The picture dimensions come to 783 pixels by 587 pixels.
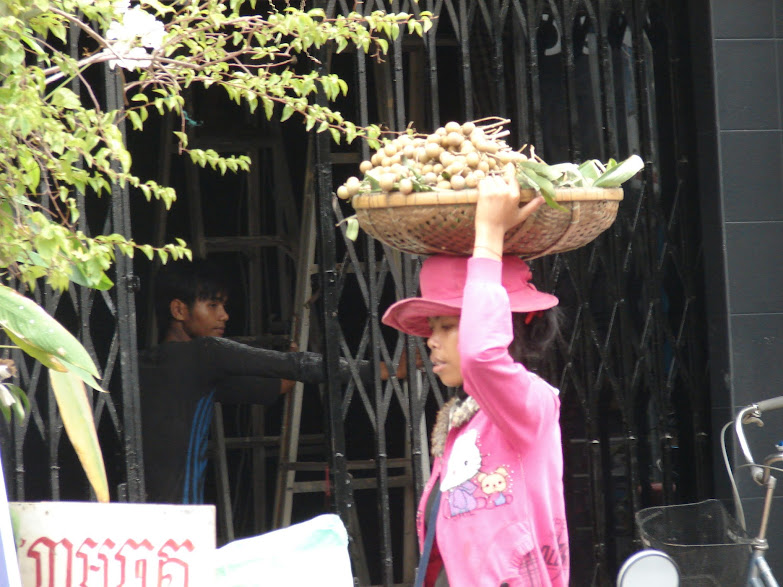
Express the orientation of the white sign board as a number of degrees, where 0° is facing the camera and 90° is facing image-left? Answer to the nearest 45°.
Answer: approximately 0°

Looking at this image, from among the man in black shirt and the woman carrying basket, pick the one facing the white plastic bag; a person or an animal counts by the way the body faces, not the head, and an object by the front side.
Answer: the woman carrying basket

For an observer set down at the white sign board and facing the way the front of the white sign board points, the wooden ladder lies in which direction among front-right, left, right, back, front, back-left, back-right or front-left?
back

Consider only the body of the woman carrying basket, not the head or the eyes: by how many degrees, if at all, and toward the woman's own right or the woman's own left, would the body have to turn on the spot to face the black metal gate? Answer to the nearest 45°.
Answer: approximately 135° to the woman's own right

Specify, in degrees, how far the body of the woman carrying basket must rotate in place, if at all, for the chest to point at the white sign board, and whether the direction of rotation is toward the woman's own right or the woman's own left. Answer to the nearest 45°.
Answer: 0° — they already face it

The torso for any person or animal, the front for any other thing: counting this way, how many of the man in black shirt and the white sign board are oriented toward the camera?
1

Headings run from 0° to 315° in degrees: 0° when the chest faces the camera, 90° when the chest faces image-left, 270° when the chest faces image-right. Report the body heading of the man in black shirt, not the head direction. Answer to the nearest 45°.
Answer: approximately 225°

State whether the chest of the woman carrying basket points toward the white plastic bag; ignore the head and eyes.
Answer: yes

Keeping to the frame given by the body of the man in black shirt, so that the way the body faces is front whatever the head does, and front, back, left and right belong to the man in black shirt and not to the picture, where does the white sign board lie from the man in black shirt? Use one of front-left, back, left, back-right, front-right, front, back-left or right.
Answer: back-right

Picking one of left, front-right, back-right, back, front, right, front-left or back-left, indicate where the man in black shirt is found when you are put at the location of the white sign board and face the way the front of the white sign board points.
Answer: back
